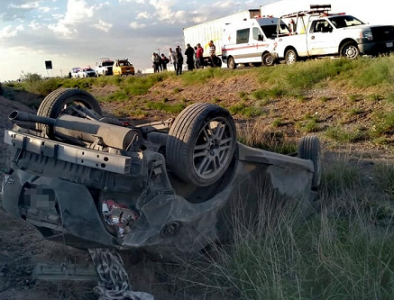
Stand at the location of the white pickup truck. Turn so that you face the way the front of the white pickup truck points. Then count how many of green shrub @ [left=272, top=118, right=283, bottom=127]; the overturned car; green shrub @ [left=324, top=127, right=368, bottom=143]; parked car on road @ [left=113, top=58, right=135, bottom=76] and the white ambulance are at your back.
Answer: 2

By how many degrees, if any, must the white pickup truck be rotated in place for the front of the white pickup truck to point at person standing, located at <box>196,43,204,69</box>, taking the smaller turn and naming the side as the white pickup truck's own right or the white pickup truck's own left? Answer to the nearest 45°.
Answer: approximately 180°

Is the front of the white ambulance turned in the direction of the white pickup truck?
yes

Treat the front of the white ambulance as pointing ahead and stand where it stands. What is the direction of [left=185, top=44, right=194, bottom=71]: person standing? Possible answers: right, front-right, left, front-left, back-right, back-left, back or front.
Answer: back

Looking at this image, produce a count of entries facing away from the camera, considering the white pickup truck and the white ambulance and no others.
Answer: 0

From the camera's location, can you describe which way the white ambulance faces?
facing the viewer and to the right of the viewer

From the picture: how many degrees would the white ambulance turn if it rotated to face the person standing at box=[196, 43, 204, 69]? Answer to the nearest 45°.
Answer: approximately 180°

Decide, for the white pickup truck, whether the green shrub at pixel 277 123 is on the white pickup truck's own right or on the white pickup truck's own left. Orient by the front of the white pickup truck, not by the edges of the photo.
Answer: on the white pickup truck's own right

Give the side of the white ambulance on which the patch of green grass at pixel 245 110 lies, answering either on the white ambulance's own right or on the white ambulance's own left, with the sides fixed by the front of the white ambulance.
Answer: on the white ambulance's own right

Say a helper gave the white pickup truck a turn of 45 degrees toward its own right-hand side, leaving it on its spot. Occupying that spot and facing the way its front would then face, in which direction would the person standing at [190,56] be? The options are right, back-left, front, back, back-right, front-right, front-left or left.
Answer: back-right

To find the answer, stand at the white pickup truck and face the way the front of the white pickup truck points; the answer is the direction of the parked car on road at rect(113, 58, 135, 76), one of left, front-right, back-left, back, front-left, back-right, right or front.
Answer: back
